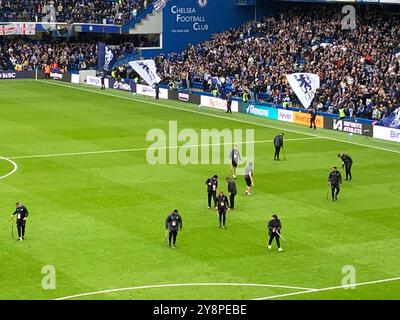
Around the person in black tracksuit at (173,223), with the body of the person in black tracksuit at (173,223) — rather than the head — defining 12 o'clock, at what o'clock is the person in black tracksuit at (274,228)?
the person in black tracksuit at (274,228) is roughly at 9 o'clock from the person in black tracksuit at (173,223).

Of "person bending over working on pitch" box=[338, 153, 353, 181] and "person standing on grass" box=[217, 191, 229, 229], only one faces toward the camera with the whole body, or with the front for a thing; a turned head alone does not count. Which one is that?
the person standing on grass

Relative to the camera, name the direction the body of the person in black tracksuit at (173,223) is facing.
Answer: toward the camera

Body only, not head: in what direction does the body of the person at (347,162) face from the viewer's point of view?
to the viewer's left

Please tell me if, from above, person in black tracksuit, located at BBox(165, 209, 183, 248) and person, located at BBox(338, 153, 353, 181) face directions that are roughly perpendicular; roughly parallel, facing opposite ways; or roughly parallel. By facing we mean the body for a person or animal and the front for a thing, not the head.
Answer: roughly perpendicular

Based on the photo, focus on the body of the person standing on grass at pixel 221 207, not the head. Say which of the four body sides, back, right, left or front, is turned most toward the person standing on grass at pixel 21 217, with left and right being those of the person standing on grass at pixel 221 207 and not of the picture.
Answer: right

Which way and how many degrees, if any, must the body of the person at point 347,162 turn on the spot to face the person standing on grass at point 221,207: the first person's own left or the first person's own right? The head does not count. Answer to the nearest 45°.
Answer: approximately 45° to the first person's own left

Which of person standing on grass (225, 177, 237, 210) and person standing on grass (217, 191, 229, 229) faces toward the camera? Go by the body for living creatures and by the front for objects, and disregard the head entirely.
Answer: person standing on grass (217, 191, 229, 229)

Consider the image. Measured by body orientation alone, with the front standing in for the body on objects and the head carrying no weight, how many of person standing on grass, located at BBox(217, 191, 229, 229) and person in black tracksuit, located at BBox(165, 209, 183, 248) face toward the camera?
2

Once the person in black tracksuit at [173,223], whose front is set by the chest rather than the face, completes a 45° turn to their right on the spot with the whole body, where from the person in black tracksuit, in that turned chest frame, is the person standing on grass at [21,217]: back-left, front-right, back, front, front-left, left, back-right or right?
front-right
